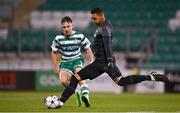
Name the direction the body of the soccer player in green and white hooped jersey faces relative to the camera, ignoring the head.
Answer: toward the camera

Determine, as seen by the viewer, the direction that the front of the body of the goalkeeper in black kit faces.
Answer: to the viewer's left

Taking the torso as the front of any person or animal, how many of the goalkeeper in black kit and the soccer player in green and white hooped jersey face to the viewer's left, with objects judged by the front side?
1

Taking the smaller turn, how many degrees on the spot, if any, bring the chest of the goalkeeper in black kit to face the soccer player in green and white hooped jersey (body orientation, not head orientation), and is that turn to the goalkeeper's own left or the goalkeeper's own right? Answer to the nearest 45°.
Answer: approximately 45° to the goalkeeper's own right

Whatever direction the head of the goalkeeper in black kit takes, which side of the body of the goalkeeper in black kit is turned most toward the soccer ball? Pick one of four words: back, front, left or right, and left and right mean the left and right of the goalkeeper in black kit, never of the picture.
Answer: front

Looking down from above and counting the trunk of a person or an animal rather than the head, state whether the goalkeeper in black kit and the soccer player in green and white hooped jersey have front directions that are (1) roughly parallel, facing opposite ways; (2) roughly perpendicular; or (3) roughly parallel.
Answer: roughly perpendicular

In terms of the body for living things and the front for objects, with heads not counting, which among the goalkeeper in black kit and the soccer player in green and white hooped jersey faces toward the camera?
the soccer player in green and white hooped jersey

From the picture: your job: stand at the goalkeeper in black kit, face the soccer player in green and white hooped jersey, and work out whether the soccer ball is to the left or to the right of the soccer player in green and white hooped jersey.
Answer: left
